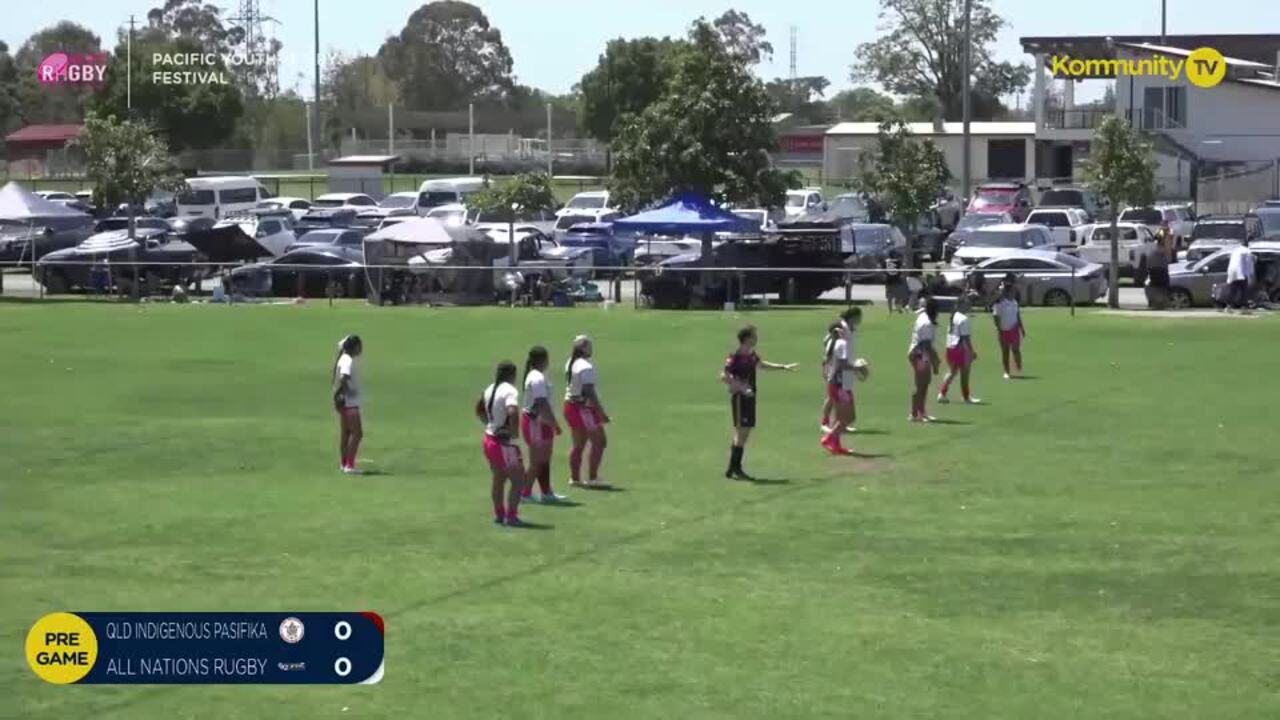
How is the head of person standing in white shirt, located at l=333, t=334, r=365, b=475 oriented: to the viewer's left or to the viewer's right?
to the viewer's right

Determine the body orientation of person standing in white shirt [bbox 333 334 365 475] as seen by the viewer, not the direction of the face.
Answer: to the viewer's right

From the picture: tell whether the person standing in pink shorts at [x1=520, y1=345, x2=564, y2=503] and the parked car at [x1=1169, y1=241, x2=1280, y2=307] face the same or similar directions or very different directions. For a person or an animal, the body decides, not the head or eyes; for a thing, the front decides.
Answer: very different directions

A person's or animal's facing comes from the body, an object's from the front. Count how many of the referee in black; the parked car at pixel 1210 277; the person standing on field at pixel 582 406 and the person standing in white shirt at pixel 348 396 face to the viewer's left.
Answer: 1

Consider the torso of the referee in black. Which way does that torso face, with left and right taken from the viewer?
facing the viewer and to the right of the viewer

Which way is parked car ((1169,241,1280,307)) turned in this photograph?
to the viewer's left

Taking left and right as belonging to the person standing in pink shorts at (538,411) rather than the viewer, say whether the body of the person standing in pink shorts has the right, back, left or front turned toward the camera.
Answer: right

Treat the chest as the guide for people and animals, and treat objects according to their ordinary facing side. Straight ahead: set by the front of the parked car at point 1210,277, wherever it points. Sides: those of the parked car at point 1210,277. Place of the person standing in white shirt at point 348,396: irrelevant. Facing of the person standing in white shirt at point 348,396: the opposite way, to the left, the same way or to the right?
the opposite way

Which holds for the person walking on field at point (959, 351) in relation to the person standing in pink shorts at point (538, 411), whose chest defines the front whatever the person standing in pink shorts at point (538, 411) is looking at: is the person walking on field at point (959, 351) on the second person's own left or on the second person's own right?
on the second person's own left

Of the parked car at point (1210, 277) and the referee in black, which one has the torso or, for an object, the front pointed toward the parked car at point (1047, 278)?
the parked car at point (1210, 277)

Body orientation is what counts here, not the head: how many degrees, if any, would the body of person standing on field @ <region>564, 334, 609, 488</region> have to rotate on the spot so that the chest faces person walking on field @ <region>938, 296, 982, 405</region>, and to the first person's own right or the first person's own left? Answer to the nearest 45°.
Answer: approximately 45° to the first person's own left

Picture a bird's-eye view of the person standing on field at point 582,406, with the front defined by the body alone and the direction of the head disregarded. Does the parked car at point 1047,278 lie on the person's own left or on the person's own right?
on the person's own left

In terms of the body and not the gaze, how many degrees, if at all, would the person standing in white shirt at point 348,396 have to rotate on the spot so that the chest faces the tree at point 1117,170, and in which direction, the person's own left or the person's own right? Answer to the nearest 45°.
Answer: approximately 45° to the person's own left

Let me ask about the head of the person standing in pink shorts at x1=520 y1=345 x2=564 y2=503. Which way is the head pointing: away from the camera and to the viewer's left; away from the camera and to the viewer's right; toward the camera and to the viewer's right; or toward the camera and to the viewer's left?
away from the camera and to the viewer's right

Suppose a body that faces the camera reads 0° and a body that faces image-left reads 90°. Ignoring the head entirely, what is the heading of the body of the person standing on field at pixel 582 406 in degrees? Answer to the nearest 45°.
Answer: approximately 270°

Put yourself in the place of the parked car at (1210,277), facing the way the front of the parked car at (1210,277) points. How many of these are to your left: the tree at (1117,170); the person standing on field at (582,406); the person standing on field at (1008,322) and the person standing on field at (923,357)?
3
